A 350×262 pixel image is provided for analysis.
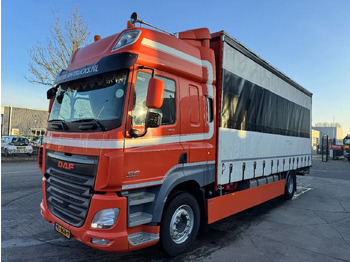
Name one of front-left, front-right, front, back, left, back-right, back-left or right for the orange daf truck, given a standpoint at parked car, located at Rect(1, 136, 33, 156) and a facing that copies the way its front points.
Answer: back-left

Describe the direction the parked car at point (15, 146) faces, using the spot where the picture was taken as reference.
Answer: facing away from the viewer and to the left of the viewer

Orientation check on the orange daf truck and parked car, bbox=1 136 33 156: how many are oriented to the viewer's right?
0

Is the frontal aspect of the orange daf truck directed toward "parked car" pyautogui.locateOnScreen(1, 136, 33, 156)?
no

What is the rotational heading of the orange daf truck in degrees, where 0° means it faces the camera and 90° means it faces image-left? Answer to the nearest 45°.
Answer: approximately 45°
